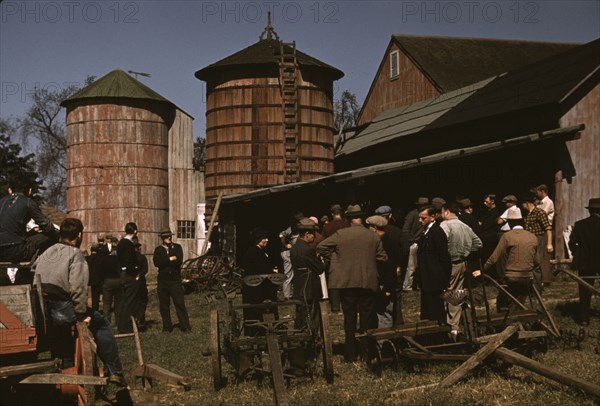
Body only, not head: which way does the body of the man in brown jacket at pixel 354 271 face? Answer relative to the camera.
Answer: away from the camera

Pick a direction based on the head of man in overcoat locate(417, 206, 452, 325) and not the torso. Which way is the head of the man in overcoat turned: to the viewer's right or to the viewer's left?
to the viewer's left

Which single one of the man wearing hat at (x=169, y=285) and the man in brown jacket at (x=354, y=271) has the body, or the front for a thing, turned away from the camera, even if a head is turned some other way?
the man in brown jacket

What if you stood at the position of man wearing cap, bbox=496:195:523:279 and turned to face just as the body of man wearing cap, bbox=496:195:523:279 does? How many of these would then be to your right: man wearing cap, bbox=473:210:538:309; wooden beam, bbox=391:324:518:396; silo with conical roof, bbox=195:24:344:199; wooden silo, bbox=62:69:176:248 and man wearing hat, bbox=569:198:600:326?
2

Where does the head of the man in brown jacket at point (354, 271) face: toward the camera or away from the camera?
away from the camera

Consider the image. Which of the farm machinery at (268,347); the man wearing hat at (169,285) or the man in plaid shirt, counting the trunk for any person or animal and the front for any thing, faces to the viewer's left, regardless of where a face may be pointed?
the man in plaid shirt

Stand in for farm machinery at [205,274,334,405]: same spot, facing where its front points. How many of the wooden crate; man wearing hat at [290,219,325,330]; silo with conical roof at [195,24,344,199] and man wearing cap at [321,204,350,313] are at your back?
3
